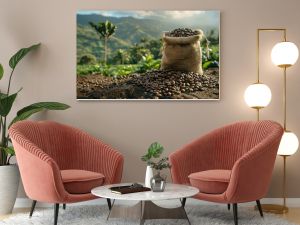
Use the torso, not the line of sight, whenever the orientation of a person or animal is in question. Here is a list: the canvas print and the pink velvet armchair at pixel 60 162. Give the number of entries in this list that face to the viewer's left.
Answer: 0

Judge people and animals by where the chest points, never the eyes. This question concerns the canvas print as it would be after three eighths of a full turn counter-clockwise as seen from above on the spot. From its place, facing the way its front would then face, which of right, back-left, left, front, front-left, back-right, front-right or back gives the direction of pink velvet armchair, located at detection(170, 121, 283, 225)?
right

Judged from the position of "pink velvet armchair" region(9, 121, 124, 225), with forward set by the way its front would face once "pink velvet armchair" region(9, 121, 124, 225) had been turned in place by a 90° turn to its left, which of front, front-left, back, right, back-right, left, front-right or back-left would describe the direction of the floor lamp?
front-right

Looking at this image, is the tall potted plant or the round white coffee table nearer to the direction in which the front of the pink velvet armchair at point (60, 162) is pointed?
the round white coffee table

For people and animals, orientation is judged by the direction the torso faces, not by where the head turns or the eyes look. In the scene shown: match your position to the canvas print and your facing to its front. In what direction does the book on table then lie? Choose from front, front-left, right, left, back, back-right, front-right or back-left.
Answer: front

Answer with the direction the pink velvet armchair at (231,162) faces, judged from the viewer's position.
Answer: facing the viewer and to the left of the viewer

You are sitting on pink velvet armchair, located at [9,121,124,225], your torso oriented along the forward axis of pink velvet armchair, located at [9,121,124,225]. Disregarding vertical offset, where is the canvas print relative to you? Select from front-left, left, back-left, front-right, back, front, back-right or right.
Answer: left

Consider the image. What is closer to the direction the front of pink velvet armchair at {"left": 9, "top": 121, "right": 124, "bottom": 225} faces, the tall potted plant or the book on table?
the book on table

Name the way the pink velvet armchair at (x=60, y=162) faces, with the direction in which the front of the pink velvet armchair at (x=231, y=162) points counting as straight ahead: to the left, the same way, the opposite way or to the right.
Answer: to the left

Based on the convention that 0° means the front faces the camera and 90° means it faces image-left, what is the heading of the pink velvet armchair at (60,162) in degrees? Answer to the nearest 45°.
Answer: approximately 315°

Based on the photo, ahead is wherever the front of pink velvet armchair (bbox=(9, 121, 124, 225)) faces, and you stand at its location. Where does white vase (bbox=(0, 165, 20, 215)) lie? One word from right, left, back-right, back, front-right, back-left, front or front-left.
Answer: back

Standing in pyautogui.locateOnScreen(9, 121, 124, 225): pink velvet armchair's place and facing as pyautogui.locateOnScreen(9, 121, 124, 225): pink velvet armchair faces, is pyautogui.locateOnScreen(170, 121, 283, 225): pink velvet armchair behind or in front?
in front

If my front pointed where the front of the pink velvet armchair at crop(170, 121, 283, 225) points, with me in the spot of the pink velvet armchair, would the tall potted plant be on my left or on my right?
on my right

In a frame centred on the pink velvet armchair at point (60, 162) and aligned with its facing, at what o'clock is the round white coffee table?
The round white coffee table is roughly at 12 o'clock from the pink velvet armchair.

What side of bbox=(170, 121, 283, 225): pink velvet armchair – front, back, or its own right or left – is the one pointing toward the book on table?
front

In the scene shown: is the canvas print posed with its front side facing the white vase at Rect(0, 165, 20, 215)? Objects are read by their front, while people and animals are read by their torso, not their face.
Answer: no

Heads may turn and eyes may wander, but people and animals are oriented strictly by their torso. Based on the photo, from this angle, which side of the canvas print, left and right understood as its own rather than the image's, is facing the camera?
front

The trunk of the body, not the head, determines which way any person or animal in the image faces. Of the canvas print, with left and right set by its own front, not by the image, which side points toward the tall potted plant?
right
